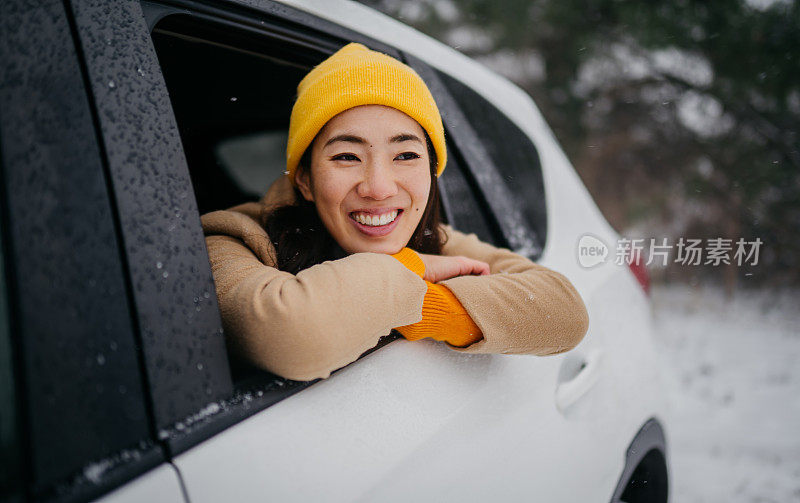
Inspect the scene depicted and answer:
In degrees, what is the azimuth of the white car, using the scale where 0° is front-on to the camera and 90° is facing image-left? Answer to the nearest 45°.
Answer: approximately 45°
